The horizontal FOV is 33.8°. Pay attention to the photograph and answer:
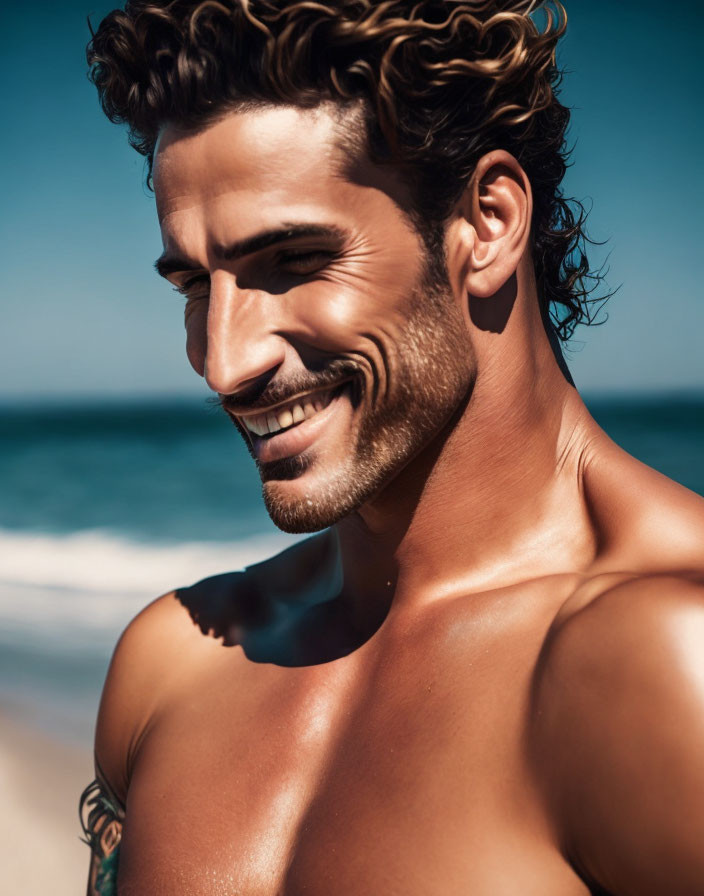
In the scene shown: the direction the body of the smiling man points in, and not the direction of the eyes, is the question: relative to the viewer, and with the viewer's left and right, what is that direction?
facing the viewer and to the left of the viewer
